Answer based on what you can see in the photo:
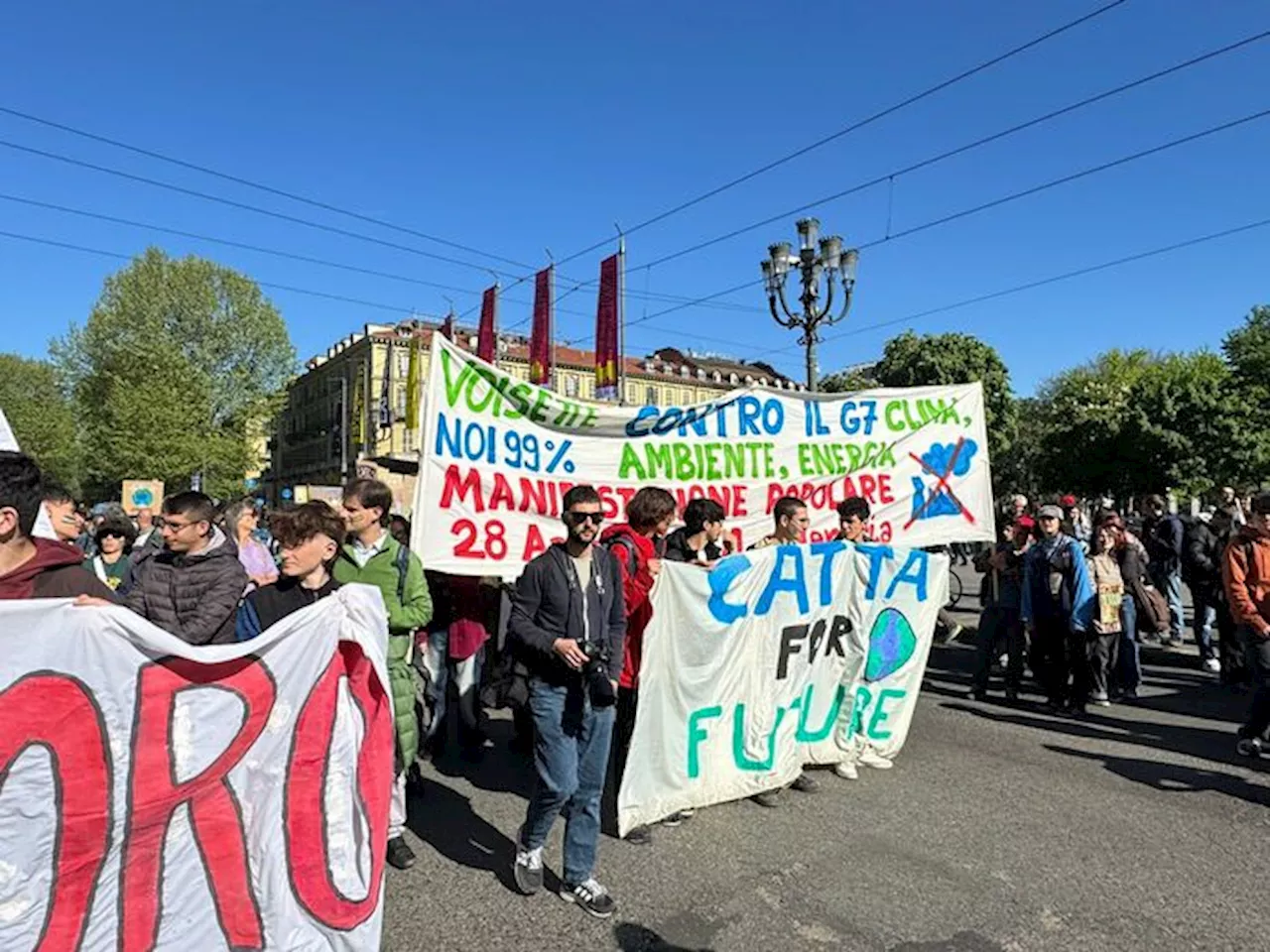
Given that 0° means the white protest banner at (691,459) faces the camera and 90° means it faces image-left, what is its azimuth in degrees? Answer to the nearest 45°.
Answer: approximately 0°

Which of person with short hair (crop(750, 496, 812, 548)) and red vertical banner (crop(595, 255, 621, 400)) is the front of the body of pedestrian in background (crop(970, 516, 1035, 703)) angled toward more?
the person with short hair

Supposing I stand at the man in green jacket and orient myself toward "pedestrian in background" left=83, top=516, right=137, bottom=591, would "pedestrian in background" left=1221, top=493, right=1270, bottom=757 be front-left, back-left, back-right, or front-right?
back-right

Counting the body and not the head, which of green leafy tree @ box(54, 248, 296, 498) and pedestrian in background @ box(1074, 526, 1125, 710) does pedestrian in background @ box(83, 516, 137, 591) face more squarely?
the pedestrian in background

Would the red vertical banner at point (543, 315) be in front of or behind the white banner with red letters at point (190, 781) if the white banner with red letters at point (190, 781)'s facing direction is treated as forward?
behind

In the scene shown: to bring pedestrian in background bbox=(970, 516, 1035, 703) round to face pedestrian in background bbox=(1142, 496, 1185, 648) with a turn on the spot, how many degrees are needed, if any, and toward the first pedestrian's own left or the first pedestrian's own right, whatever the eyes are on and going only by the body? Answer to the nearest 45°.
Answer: approximately 135° to the first pedestrian's own left

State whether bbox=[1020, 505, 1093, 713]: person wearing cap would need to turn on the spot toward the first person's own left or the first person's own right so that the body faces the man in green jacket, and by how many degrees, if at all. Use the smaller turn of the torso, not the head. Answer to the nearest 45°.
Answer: approximately 45° to the first person's own right

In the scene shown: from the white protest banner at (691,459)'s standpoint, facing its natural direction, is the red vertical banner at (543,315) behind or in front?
behind

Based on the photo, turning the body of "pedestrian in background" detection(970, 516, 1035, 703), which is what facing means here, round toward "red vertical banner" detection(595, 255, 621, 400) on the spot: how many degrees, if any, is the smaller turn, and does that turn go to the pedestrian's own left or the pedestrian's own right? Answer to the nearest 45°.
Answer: approximately 135° to the pedestrian's own right

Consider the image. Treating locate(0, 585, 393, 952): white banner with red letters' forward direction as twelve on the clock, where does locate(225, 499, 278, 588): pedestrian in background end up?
The pedestrian in background is roughly at 6 o'clock from the white banner with red letters.

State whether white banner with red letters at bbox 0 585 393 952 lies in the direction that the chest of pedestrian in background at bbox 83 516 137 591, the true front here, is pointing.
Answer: yes

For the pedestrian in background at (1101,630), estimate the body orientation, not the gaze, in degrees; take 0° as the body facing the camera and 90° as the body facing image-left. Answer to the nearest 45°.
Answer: approximately 0°

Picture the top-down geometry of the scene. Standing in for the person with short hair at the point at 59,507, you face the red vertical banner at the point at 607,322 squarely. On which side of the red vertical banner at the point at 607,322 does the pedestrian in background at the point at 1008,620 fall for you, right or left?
right

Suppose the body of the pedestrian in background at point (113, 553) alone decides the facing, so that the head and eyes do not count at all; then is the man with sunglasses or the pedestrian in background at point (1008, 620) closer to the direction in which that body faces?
the man with sunglasses
